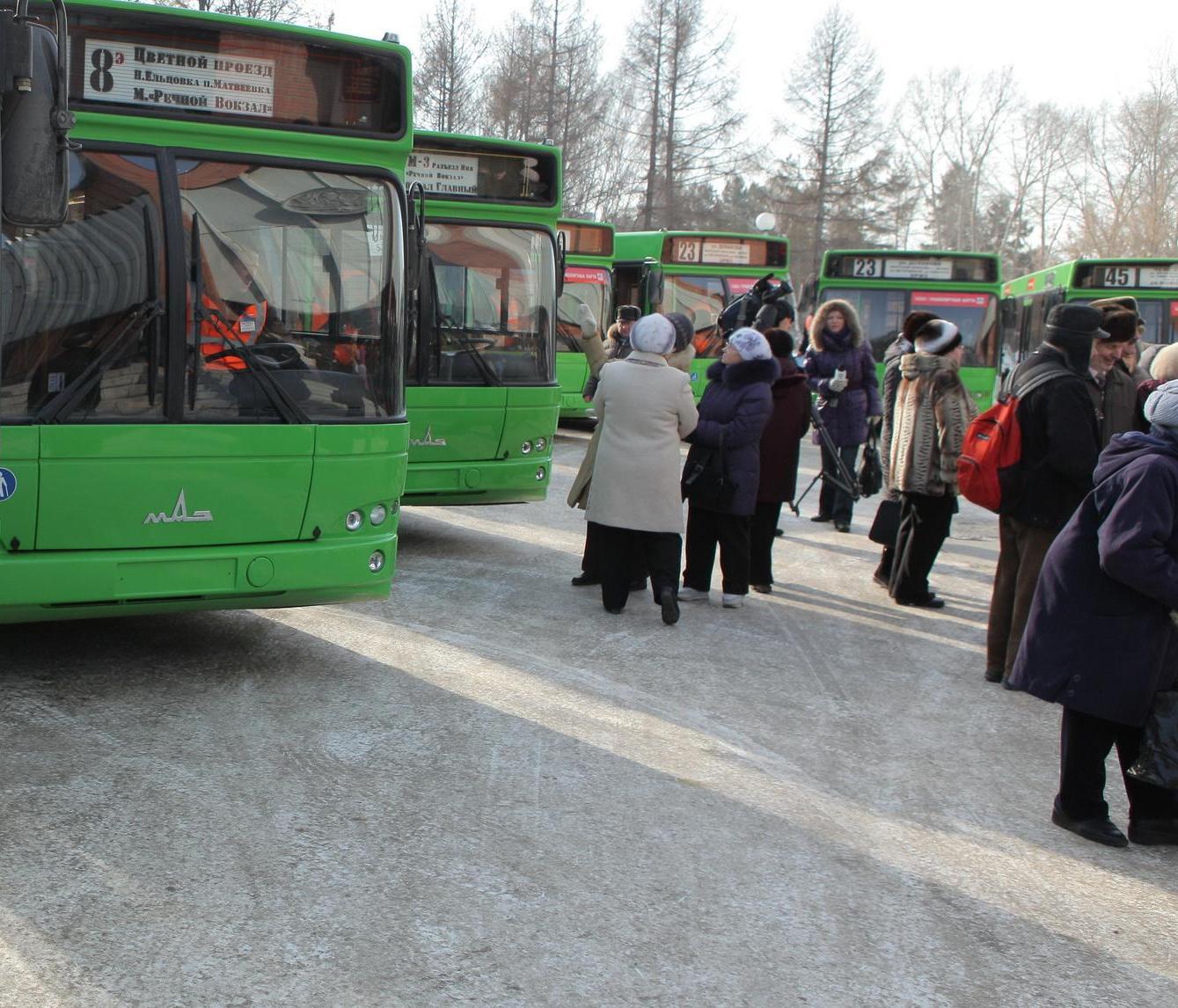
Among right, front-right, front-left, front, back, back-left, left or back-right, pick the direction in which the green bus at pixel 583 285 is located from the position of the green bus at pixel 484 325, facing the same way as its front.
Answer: back

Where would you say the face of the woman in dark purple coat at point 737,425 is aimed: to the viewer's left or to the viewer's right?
to the viewer's left

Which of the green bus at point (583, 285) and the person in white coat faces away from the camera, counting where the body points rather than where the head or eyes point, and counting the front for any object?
the person in white coat

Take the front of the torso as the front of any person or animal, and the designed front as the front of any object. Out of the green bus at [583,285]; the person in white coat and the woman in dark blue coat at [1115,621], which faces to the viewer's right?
the woman in dark blue coat

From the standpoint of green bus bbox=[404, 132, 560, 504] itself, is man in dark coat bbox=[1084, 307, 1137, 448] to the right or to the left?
on its left

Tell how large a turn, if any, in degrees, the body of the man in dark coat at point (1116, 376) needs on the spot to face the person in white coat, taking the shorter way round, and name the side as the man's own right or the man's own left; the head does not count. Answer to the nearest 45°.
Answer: approximately 45° to the man's own right

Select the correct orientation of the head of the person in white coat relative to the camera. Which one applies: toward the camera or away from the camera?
away from the camera

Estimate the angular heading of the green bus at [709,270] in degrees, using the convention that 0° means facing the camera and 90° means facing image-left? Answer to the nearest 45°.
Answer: approximately 315°

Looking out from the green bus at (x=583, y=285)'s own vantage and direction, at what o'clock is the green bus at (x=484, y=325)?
the green bus at (x=484, y=325) is roughly at 12 o'clock from the green bus at (x=583, y=285).
